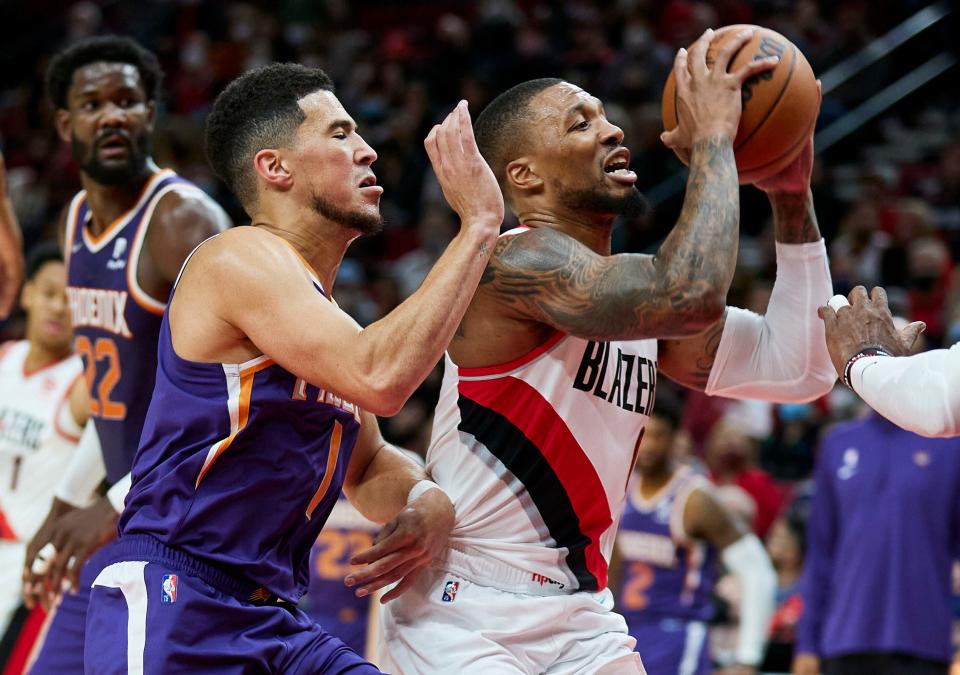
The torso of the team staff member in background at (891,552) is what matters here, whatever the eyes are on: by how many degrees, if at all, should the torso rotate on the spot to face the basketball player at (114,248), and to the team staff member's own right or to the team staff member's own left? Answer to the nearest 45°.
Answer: approximately 45° to the team staff member's own right

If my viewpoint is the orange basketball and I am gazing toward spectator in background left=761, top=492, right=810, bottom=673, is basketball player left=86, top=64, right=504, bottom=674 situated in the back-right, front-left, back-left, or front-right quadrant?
back-left

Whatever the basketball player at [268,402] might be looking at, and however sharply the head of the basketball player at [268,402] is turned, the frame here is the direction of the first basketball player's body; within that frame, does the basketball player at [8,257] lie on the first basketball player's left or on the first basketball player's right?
on the first basketball player's left

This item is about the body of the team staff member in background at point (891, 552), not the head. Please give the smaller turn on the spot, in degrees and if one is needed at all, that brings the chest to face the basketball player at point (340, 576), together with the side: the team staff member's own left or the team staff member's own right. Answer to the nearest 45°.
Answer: approximately 90° to the team staff member's own right

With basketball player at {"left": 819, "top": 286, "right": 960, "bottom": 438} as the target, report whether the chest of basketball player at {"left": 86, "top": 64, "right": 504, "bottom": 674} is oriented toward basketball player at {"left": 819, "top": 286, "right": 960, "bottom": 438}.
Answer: yes

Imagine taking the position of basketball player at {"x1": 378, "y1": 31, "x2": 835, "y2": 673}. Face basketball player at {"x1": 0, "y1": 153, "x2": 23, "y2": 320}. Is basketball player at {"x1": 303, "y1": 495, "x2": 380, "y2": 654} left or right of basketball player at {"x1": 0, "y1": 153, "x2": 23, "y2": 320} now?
right

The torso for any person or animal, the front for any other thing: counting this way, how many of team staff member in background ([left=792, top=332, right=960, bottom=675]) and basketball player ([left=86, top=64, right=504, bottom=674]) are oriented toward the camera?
1

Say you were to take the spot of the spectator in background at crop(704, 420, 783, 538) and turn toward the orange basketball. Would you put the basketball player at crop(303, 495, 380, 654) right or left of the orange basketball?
right

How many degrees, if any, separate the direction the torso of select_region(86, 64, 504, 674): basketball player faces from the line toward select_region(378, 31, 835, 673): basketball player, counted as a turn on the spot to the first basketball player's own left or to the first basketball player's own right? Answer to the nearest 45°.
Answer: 0° — they already face them

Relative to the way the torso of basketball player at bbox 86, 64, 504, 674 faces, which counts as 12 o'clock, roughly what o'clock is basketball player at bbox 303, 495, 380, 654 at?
basketball player at bbox 303, 495, 380, 654 is roughly at 9 o'clock from basketball player at bbox 86, 64, 504, 674.

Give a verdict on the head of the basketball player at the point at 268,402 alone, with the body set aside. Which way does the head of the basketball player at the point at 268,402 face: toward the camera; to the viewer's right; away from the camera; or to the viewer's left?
to the viewer's right

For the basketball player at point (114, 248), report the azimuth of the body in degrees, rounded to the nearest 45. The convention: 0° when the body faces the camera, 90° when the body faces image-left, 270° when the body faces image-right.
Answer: approximately 45°

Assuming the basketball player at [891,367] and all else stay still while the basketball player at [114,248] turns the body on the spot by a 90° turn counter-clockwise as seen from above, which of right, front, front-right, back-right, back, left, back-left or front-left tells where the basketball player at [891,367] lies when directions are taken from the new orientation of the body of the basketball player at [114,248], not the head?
front

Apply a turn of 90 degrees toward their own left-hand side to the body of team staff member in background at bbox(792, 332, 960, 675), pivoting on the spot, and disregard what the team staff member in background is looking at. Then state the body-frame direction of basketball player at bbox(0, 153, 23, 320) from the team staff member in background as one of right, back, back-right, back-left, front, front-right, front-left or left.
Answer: back-right

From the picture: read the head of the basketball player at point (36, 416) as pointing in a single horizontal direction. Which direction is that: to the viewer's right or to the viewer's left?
to the viewer's right
